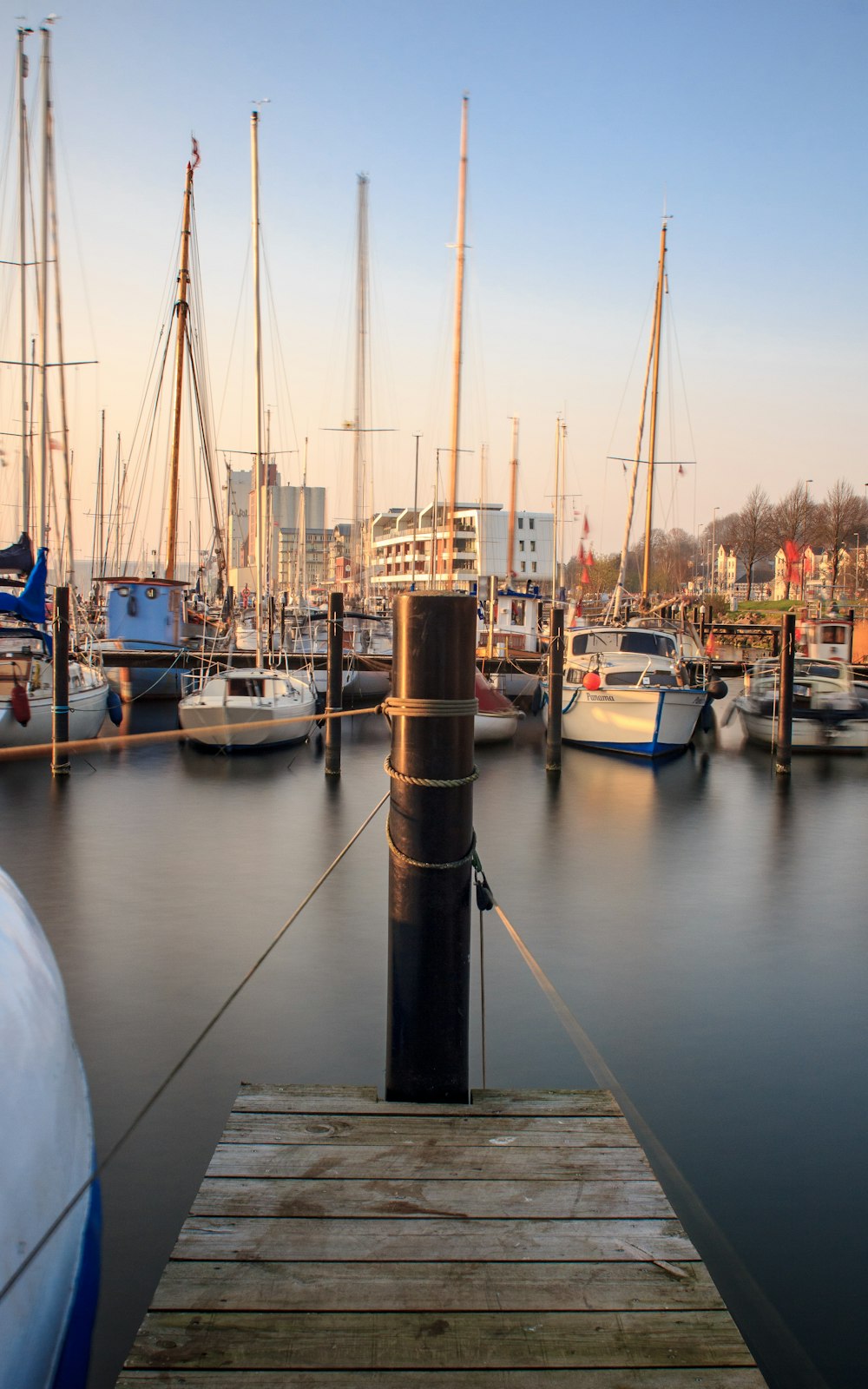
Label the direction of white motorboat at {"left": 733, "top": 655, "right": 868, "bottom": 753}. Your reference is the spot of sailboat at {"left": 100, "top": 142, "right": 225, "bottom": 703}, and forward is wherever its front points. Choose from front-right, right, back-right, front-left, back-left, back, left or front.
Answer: right

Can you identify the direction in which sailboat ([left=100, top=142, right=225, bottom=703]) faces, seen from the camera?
facing away from the viewer and to the right of the viewer

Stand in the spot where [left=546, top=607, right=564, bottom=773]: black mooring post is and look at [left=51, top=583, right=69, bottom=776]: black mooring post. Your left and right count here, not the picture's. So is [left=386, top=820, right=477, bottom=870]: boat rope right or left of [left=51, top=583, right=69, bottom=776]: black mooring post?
left

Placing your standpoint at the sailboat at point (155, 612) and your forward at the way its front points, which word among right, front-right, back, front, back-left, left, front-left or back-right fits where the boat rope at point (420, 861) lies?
back-right

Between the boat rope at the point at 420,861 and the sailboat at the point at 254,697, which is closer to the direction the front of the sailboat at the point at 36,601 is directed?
the sailboat

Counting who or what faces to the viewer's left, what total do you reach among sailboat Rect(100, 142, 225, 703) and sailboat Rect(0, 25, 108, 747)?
0

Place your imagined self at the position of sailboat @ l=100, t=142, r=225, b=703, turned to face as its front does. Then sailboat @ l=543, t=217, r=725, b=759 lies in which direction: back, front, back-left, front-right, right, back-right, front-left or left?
right

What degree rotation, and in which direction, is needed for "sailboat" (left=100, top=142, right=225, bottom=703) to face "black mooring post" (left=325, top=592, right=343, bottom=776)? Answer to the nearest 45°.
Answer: approximately 135° to its right

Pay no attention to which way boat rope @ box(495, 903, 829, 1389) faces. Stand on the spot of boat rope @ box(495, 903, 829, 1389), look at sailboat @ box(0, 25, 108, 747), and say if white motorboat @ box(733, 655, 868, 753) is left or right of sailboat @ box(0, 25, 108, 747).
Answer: right
